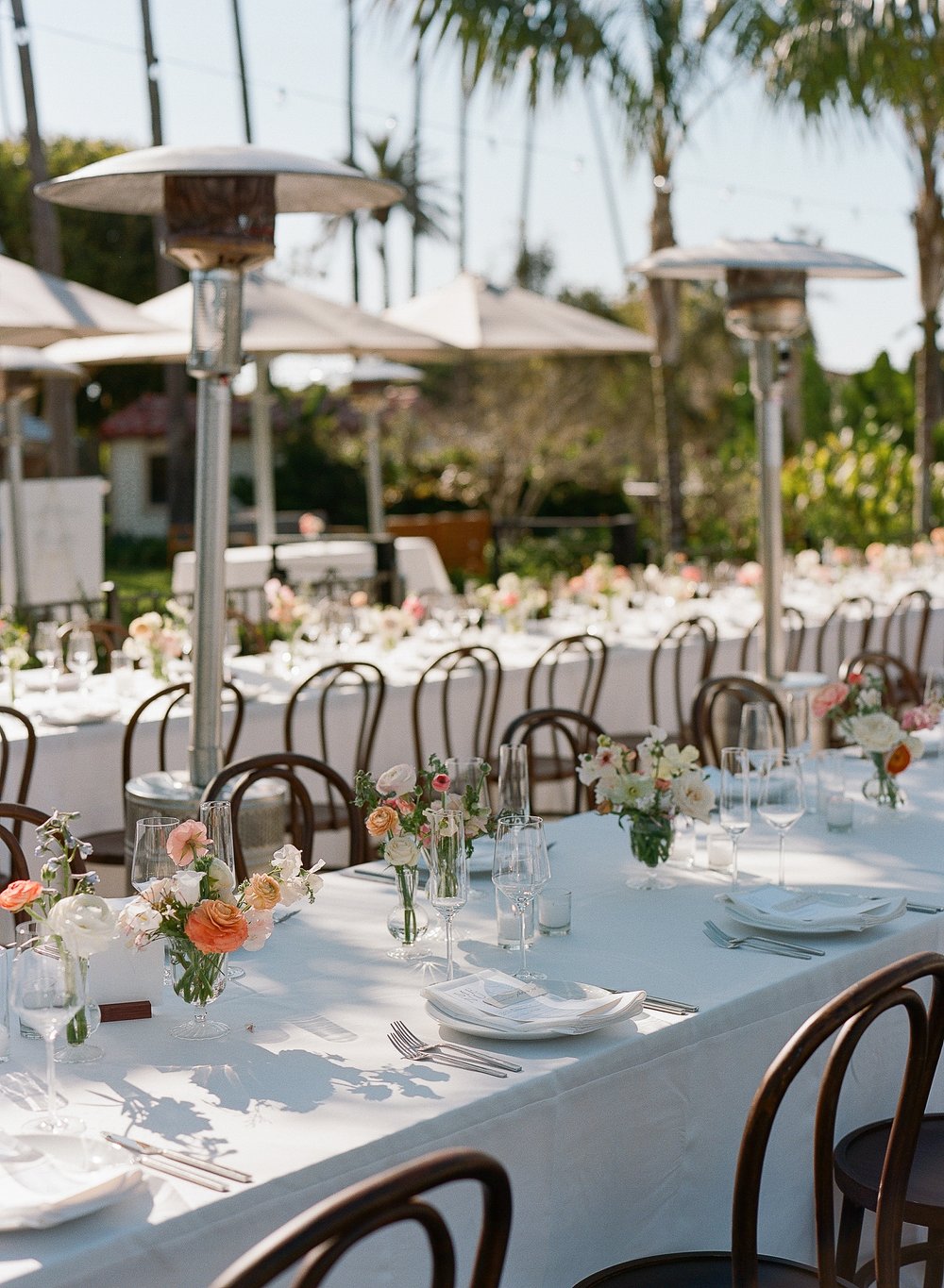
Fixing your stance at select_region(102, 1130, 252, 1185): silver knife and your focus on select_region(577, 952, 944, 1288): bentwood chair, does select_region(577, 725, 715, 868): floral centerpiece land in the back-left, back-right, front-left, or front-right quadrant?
front-left

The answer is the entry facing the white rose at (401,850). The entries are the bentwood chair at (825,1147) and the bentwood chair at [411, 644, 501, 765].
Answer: the bentwood chair at (825,1147)

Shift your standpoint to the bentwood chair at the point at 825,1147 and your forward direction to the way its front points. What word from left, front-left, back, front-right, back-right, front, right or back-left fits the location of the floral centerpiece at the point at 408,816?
front

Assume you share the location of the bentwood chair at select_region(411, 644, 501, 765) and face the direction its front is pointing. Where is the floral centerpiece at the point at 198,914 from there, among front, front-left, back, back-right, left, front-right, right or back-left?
back-left

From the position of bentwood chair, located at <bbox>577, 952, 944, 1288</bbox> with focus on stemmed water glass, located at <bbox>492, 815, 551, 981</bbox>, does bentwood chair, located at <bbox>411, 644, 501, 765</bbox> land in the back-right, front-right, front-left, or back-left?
front-right

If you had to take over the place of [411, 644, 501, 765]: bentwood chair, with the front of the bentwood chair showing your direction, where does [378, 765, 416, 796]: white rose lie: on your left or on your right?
on your left

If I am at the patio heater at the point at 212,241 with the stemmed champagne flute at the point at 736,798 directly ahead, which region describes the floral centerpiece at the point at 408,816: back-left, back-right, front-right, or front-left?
front-right

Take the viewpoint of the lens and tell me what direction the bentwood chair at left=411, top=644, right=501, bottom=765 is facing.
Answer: facing away from the viewer and to the left of the viewer

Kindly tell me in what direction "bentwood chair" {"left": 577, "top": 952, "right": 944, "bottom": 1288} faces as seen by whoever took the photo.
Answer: facing away from the viewer and to the left of the viewer

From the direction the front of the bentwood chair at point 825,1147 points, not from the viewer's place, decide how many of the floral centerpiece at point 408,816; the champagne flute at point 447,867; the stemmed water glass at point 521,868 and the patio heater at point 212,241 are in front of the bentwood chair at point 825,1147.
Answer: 4

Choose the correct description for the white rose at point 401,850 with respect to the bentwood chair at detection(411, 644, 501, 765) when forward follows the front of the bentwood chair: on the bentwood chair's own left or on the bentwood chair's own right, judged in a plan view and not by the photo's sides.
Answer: on the bentwood chair's own left

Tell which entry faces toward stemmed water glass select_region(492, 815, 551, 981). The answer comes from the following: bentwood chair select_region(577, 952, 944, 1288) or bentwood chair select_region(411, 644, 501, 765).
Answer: bentwood chair select_region(577, 952, 944, 1288)

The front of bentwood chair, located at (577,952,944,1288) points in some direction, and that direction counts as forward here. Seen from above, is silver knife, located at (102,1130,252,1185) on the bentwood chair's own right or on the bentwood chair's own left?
on the bentwood chair's own left

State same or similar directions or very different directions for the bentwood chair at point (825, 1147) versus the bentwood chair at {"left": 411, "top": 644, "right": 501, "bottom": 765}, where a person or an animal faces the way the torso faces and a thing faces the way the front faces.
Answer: same or similar directions

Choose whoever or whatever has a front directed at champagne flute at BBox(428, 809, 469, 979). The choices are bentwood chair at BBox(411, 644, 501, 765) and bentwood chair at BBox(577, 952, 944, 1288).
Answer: bentwood chair at BBox(577, 952, 944, 1288)
